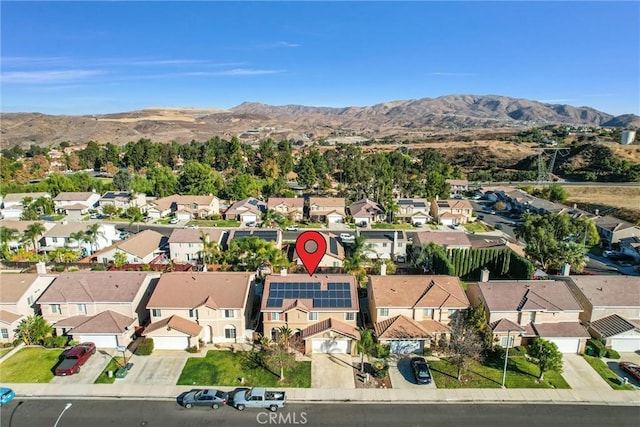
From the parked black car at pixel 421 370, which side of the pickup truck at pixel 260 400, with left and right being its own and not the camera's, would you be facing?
back

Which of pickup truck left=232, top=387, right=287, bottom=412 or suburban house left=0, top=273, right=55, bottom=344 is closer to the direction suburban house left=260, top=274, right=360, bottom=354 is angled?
the pickup truck

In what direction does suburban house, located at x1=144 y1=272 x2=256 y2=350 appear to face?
toward the camera

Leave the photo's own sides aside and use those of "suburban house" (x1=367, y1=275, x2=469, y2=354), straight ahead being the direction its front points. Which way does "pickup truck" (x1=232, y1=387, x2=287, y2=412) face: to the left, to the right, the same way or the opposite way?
to the right

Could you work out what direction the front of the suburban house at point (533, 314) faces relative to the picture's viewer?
facing the viewer

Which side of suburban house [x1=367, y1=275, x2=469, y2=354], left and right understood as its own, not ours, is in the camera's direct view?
front

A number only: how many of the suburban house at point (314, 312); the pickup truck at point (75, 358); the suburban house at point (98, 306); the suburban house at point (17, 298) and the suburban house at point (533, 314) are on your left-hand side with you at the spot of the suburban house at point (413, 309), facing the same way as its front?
1

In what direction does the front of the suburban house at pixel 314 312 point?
toward the camera

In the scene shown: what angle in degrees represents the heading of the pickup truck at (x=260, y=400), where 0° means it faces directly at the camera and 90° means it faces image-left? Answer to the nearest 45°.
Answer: approximately 90°

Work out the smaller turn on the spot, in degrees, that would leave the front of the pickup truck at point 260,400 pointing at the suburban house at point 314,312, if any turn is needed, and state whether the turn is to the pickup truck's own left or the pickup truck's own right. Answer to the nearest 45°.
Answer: approximately 135° to the pickup truck's own right

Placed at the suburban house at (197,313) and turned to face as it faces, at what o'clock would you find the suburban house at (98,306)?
the suburban house at (98,306) is roughly at 4 o'clock from the suburban house at (197,313).

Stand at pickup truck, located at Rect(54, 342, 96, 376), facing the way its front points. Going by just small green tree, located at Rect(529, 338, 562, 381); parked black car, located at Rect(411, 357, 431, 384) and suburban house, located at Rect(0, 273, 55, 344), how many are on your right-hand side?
2

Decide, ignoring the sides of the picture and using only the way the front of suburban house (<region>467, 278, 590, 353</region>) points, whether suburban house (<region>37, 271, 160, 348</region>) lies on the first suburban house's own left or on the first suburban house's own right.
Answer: on the first suburban house's own right

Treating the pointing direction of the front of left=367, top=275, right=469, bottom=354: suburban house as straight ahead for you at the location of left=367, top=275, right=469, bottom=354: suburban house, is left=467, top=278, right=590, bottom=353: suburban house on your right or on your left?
on your left
